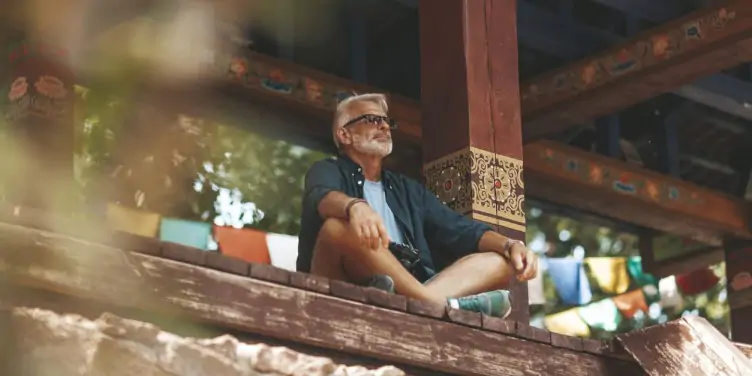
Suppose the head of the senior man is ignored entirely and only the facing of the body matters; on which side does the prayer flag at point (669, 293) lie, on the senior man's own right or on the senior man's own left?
on the senior man's own left

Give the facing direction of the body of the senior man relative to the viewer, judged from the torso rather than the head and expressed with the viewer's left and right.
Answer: facing the viewer and to the right of the viewer

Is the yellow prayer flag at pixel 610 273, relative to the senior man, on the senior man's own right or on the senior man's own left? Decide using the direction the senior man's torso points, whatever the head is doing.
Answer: on the senior man's own left

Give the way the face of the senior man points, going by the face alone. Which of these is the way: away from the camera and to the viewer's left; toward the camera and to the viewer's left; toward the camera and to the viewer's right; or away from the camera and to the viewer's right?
toward the camera and to the viewer's right

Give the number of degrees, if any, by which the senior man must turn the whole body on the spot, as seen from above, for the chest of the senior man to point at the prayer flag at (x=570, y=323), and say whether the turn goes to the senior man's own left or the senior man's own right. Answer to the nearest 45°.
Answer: approximately 135° to the senior man's own left

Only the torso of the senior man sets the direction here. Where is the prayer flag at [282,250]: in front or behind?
behind

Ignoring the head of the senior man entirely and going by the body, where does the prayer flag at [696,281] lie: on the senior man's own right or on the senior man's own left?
on the senior man's own left

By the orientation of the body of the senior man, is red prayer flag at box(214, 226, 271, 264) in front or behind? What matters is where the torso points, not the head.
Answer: behind
